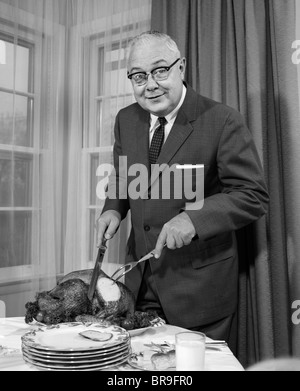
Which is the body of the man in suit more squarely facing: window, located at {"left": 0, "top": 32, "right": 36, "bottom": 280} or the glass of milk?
the glass of milk

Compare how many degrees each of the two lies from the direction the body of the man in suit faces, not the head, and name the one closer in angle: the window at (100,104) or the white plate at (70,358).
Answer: the white plate

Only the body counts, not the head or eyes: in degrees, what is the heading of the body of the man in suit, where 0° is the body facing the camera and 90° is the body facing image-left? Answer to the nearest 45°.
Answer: approximately 45°

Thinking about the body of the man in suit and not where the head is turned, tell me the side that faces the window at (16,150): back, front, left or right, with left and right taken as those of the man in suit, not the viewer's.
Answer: right

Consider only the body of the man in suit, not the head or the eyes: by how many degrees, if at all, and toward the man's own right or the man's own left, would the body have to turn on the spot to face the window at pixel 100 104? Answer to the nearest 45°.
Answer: approximately 90° to the man's own right
